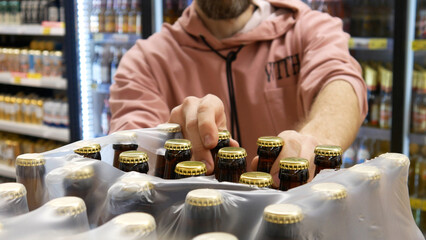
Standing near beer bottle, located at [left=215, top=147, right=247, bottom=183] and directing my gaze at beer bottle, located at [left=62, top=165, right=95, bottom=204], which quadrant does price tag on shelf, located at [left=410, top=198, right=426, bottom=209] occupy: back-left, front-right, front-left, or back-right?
back-right

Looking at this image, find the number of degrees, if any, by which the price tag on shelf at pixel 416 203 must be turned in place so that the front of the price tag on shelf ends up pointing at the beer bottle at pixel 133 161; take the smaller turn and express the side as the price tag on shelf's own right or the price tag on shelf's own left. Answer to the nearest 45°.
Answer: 0° — it already faces it

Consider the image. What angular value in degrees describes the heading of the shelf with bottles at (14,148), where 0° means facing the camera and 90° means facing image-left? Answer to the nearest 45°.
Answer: approximately 315°

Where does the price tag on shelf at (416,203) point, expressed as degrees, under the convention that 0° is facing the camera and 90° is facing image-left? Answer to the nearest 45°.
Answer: approximately 0°

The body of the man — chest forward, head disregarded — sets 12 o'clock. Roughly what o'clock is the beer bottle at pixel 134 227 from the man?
The beer bottle is roughly at 12 o'clock from the man.

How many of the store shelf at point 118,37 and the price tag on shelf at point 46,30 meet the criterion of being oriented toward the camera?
2

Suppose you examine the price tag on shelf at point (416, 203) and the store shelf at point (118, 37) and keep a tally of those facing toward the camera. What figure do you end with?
2

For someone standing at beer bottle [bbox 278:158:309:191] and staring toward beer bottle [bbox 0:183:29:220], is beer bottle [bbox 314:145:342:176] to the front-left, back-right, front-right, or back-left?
back-right
